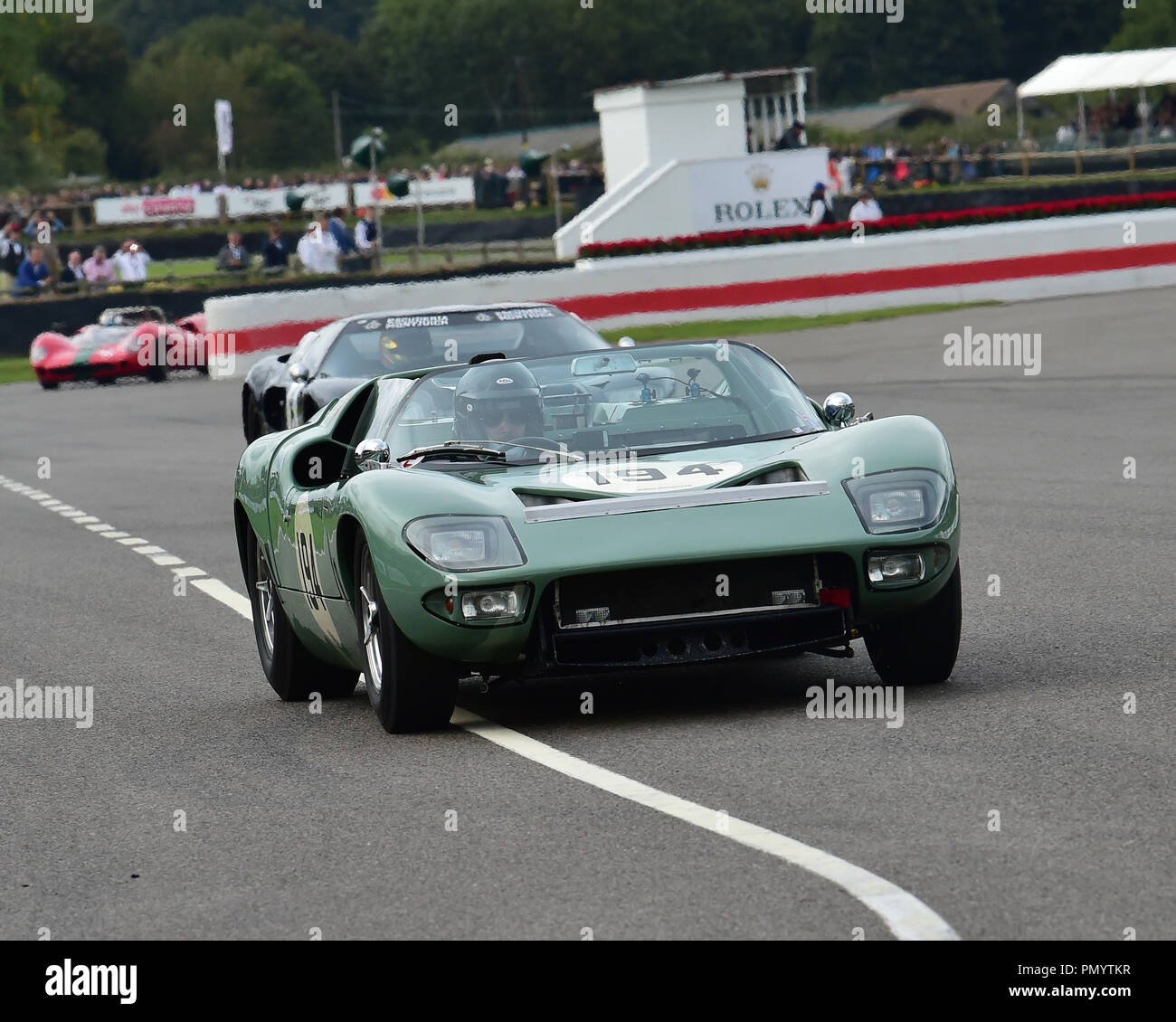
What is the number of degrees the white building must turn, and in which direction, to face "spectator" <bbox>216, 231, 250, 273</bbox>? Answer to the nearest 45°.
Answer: approximately 90° to its right

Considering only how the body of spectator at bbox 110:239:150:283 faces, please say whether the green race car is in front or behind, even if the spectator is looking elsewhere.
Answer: in front

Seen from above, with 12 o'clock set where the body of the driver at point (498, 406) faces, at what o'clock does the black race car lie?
The black race car is roughly at 6 o'clock from the driver.

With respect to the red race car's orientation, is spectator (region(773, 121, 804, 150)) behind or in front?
behind

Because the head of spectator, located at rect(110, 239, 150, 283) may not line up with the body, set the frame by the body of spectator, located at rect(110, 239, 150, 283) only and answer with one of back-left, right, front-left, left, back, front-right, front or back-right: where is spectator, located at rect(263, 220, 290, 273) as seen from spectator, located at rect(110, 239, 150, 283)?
front-left

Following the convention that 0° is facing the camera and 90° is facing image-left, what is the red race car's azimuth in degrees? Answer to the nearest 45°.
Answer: approximately 45°

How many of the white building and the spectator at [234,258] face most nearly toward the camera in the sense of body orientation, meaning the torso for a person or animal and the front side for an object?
2

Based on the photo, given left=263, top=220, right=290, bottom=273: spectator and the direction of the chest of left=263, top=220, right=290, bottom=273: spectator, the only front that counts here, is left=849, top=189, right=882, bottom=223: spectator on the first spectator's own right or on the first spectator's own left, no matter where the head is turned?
on the first spectator's own left

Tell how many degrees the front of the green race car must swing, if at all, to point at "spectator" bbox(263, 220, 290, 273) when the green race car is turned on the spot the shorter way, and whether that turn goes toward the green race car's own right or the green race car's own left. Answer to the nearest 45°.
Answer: approximately 135° to the green race car's own left

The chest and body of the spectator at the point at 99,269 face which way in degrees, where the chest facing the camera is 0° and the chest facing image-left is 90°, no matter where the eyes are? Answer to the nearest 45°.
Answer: approximately 0°

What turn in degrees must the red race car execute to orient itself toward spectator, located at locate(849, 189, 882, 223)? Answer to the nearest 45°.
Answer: approximately 135° to its left
